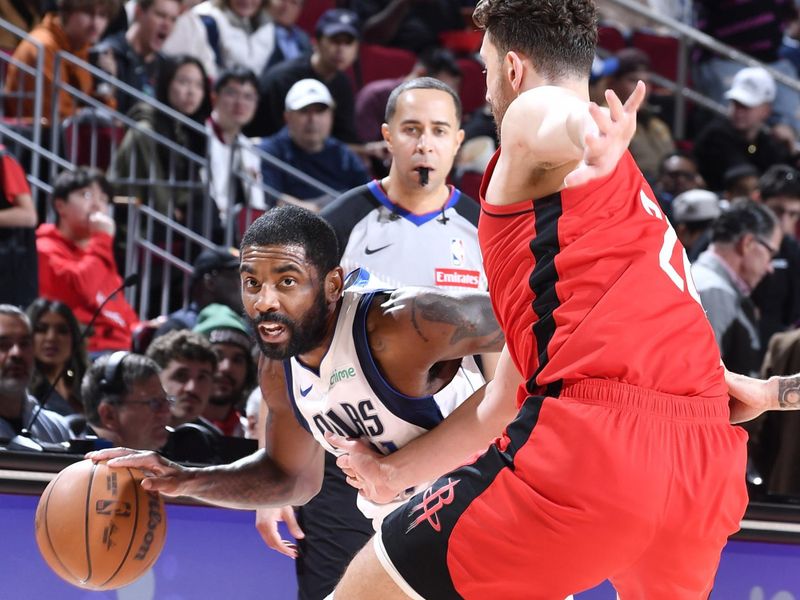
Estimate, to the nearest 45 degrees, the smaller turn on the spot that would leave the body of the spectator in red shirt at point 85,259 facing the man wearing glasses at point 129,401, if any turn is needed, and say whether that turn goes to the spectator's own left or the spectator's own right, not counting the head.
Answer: approximately 45° to the spectator's own right

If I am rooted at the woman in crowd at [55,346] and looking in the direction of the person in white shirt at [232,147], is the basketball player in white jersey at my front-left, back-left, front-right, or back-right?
back-right

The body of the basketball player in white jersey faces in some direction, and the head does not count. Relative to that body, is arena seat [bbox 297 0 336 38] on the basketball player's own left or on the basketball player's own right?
on the basketball player's own right

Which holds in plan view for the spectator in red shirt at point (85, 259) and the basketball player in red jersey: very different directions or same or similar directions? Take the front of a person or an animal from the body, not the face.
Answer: very different directions

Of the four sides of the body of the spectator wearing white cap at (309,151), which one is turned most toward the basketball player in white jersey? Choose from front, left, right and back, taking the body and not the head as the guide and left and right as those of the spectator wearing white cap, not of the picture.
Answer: front

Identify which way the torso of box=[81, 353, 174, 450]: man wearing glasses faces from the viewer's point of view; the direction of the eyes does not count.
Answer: to the viewer's right

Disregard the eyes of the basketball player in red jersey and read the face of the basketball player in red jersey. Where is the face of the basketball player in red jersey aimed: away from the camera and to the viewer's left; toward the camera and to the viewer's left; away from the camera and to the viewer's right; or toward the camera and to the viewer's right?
away from the camera and to the viewer's left

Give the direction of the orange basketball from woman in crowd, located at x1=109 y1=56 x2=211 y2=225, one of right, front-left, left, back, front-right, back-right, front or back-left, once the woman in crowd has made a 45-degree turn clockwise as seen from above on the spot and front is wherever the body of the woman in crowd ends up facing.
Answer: front
